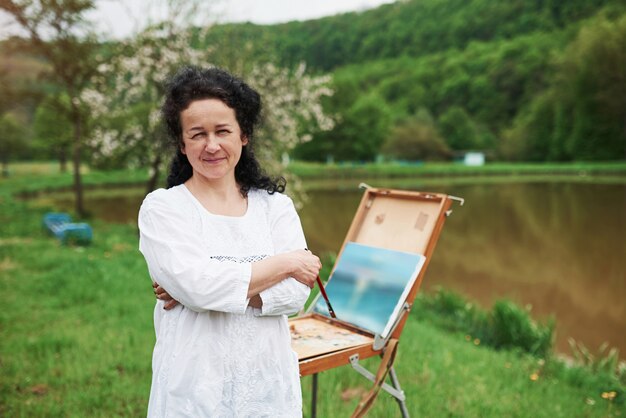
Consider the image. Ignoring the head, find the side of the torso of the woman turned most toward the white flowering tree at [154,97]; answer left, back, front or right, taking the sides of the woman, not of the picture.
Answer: back

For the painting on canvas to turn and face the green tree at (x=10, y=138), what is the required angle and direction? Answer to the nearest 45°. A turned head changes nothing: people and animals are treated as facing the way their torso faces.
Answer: approximately 90° to its right

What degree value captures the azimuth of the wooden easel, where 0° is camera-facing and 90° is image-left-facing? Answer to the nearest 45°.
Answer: approximately 45°

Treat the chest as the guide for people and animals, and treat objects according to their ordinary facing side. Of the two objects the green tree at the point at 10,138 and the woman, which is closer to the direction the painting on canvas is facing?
the woman

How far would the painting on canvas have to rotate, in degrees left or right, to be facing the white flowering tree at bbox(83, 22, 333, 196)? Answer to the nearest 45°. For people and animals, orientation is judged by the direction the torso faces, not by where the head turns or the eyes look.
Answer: approximately 90° to its right

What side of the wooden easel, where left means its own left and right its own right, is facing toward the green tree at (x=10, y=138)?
right

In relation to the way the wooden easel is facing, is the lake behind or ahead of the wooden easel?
behind

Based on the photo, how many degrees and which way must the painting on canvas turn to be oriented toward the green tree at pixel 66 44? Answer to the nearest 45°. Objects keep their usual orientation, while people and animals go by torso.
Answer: approximately 90° to its right

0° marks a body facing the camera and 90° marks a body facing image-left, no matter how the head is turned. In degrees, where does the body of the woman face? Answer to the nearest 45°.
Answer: approximately 0°
